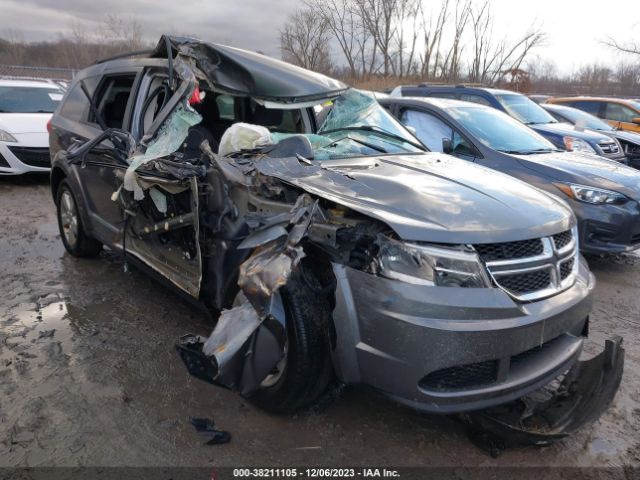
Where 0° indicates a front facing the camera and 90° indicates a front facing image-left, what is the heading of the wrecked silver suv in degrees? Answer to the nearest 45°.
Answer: approximately 315°

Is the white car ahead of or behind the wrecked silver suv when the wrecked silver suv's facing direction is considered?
behind

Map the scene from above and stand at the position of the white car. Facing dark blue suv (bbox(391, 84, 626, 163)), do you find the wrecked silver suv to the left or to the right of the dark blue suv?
right

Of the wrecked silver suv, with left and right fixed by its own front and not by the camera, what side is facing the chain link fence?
back

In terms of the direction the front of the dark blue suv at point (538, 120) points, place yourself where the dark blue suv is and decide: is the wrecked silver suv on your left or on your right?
on your right

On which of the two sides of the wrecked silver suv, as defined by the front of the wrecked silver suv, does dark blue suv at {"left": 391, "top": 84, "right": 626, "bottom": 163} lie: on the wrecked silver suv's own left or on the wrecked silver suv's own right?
on the wrecked silver suv's own left

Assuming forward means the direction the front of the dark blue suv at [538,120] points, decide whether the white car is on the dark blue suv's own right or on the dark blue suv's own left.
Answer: on the dark blue suv's own right

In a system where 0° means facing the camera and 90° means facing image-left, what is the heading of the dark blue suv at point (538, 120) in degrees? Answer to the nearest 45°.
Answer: approximately 315°
